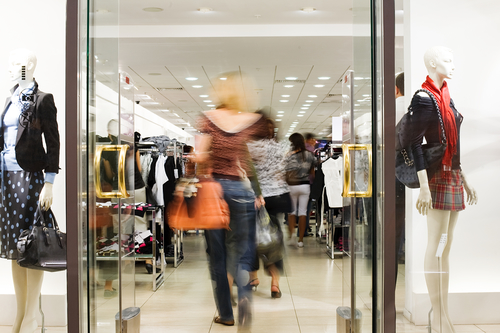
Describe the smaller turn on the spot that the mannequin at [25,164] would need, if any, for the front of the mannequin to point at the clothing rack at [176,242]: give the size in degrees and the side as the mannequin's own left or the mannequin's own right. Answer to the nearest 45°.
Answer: approximately 180°

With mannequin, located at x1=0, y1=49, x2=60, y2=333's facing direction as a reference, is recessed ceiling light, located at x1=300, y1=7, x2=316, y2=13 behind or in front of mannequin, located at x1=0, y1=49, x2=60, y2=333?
behind

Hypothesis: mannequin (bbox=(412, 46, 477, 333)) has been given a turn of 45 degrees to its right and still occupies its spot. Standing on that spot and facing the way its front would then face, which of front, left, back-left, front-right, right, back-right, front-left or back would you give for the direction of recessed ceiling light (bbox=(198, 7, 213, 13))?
back-right

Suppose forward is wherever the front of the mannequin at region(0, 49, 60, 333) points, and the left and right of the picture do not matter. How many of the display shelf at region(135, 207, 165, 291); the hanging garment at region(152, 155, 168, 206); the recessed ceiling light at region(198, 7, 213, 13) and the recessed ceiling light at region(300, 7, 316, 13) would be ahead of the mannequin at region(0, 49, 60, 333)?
0

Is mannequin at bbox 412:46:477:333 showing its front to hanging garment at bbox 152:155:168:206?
no

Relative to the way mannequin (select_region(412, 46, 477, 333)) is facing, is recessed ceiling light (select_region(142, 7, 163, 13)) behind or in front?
behind

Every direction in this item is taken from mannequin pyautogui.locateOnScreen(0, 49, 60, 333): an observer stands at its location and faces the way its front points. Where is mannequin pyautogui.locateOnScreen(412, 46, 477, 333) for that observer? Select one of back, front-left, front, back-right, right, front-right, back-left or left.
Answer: left

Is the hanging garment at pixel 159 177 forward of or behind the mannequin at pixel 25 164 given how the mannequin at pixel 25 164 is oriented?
behind

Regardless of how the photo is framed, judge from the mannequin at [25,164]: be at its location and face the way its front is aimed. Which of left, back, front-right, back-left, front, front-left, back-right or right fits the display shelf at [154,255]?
back

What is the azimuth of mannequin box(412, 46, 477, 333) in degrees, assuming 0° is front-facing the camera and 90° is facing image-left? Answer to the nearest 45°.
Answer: approximately 315°

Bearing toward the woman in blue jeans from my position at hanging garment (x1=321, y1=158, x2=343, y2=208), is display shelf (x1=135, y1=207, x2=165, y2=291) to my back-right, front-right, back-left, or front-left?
front-right

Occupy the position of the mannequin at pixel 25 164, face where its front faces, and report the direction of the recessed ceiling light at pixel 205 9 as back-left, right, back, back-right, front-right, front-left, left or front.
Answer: back

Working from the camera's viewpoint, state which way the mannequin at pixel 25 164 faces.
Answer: facing the viewer and to the left of the viewer

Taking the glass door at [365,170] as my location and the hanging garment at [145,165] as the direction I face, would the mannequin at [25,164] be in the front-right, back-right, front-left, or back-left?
front-left

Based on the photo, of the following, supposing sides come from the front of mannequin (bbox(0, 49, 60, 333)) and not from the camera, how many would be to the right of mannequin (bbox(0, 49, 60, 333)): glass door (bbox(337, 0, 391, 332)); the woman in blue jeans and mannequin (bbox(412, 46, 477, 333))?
0

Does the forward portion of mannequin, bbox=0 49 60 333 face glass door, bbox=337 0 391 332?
no

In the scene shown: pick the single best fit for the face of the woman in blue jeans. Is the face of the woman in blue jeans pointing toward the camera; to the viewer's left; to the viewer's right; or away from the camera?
away from the camera
